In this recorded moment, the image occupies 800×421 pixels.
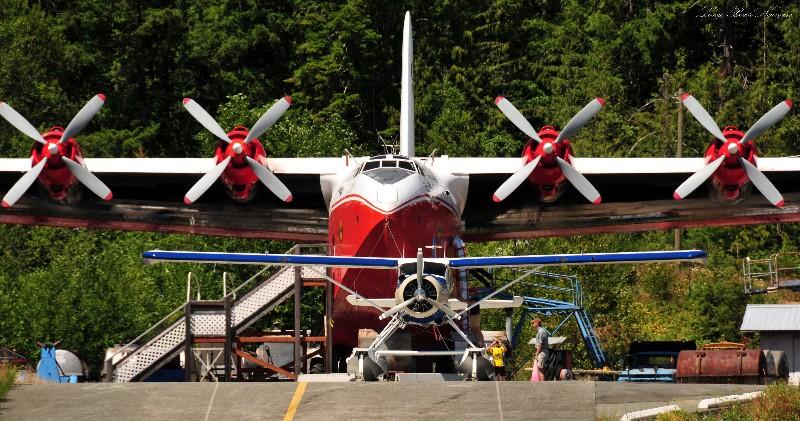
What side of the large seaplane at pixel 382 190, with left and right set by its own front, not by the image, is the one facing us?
front

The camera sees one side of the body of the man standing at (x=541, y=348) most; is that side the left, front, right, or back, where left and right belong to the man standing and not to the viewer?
left

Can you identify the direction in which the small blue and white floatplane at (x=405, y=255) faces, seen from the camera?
facing the viewer

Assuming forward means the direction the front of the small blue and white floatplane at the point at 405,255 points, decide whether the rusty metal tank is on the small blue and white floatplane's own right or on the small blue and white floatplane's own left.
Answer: on the small blue and white floatplane's own left

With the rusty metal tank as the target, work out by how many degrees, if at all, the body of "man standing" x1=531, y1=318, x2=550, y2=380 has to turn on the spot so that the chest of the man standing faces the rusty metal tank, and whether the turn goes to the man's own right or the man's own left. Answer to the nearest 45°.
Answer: approximately 135° to the man's own right

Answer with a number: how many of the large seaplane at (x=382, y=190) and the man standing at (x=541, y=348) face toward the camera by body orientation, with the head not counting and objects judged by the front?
1

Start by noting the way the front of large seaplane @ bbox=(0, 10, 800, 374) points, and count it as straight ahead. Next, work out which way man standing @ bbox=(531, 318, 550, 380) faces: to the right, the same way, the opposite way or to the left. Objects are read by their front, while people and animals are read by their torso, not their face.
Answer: to the right

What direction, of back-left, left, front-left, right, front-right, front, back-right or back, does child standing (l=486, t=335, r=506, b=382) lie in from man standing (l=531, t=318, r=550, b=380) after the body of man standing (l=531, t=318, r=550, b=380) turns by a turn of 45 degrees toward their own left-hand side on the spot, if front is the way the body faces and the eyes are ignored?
right

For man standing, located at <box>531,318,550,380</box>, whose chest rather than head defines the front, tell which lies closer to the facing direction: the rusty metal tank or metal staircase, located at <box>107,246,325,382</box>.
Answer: the metal staircase

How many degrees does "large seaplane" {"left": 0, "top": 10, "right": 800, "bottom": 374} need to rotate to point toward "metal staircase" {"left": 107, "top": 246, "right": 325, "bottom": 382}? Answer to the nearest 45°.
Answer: approximately 90° to its right
